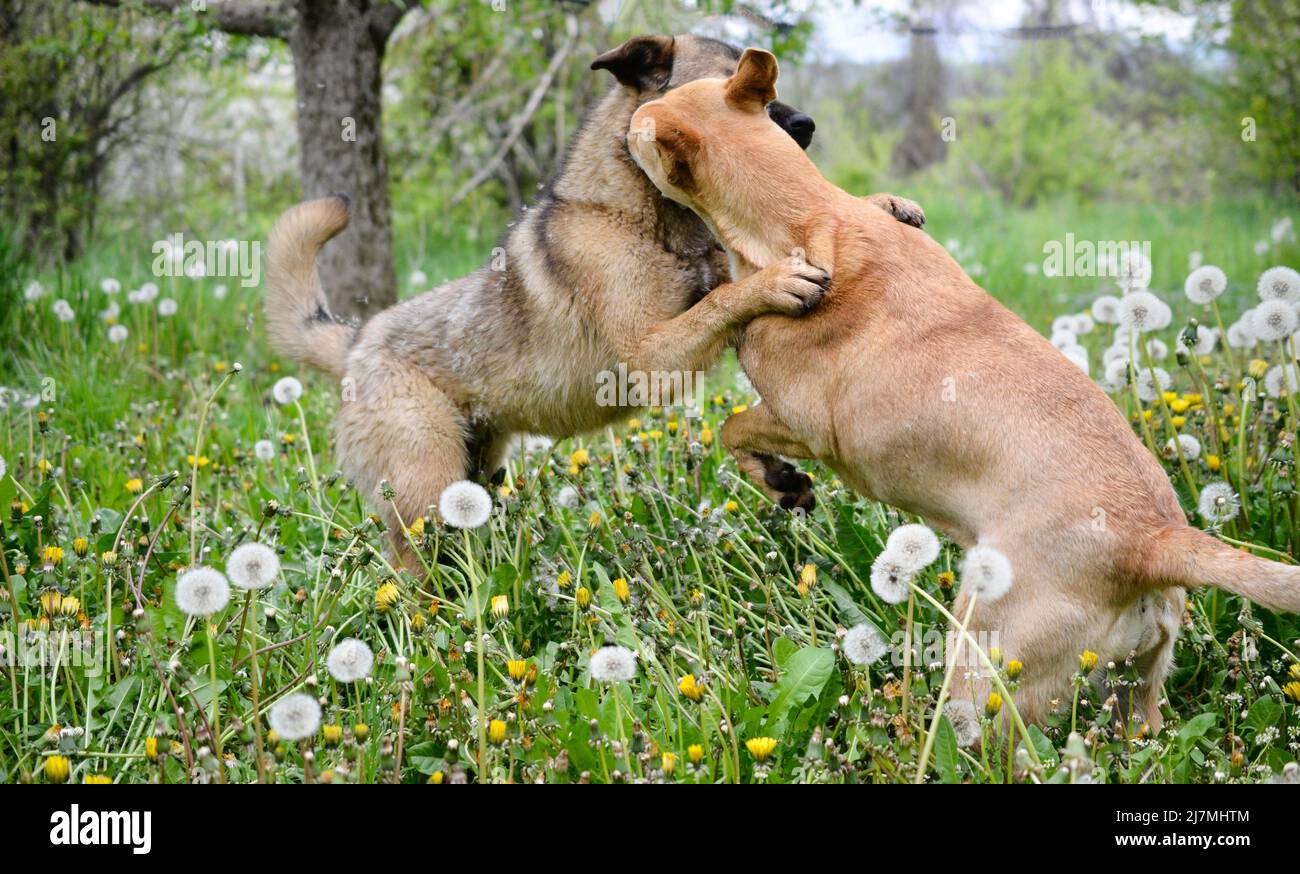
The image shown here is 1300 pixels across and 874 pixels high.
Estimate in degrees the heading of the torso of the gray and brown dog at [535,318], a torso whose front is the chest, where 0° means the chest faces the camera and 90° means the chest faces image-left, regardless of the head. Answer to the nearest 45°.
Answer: approximately 270°

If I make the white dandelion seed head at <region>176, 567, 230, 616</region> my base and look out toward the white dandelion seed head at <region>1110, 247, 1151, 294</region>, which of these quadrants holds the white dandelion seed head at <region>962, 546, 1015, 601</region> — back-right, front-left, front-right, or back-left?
front-right

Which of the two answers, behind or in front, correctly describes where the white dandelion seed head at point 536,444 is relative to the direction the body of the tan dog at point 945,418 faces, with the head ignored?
in front

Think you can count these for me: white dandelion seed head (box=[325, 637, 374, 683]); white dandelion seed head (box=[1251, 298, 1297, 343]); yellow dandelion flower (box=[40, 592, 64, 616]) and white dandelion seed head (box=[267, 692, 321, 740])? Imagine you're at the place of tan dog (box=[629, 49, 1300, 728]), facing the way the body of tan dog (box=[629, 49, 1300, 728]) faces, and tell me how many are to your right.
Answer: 1

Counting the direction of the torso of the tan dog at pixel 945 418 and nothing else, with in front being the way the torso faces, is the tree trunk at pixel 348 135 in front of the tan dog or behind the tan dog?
in front

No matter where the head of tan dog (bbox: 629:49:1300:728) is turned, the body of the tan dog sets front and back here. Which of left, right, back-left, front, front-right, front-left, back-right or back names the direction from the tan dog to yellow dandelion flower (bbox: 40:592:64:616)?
front-left

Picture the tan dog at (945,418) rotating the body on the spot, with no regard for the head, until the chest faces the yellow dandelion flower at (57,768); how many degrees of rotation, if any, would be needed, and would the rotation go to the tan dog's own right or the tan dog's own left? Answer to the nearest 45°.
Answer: approximately 90° to the tan dog's own left

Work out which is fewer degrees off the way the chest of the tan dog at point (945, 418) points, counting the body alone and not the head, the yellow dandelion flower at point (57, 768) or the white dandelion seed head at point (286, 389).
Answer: the white dandelion seed head

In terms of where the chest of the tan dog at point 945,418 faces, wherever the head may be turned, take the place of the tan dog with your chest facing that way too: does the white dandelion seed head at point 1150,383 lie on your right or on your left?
on your right

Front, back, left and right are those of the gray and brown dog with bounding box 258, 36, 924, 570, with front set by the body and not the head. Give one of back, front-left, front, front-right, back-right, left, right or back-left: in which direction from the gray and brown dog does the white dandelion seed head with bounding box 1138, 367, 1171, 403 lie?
front

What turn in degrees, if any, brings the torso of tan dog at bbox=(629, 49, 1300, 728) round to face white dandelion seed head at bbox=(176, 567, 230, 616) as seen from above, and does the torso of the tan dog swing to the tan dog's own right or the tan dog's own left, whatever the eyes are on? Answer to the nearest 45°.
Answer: approximately 90° to the tan dog's own left

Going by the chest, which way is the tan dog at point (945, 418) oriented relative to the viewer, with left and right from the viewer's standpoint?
facing away from the viewer and to the left of the viewer
